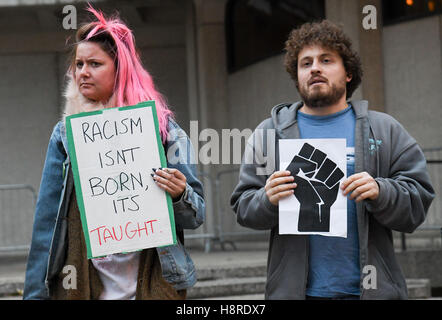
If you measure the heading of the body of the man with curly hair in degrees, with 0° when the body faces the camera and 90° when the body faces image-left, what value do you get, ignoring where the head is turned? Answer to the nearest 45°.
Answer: approximately 0°

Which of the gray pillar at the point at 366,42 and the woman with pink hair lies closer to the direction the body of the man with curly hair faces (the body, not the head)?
the woman with pink hair

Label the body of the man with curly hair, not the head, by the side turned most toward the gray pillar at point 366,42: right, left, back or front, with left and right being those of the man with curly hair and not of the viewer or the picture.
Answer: back

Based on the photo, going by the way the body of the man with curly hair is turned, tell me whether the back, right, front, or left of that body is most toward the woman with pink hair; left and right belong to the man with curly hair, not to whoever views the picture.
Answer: right
